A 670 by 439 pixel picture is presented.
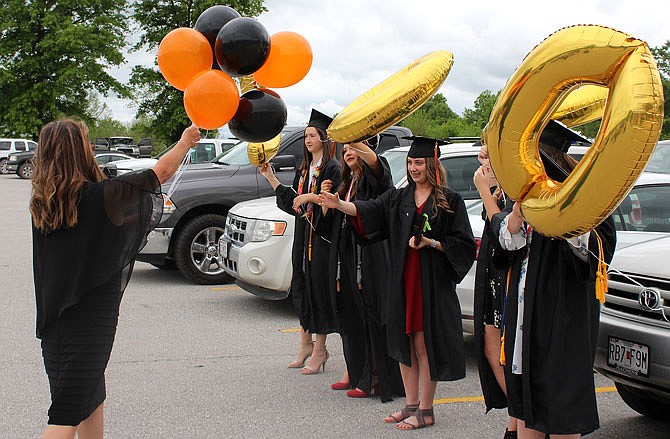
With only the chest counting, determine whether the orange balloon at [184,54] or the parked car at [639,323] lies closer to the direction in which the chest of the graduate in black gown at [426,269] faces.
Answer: the orange balloon

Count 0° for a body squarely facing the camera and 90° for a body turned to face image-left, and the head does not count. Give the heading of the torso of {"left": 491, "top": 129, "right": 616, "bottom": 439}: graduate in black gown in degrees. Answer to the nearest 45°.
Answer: approximately 45°

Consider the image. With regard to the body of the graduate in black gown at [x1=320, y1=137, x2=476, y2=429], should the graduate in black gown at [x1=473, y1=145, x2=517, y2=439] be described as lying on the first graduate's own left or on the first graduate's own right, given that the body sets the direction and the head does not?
on the first graduate's own left

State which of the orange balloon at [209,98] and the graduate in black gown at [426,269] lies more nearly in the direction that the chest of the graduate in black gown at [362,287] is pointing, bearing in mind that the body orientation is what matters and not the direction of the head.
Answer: the orange balloon

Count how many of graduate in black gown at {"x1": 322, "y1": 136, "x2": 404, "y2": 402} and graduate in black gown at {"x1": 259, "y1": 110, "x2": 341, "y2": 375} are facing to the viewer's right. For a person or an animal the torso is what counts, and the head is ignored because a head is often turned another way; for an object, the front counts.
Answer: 0

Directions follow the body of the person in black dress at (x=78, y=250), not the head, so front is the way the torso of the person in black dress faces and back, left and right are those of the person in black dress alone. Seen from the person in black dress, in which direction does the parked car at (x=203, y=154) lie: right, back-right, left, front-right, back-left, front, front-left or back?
front-left

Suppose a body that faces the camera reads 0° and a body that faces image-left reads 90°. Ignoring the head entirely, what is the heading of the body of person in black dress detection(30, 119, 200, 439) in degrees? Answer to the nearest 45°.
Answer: approximately 225°

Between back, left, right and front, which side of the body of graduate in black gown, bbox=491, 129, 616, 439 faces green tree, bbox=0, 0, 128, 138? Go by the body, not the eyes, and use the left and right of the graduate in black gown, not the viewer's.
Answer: right
